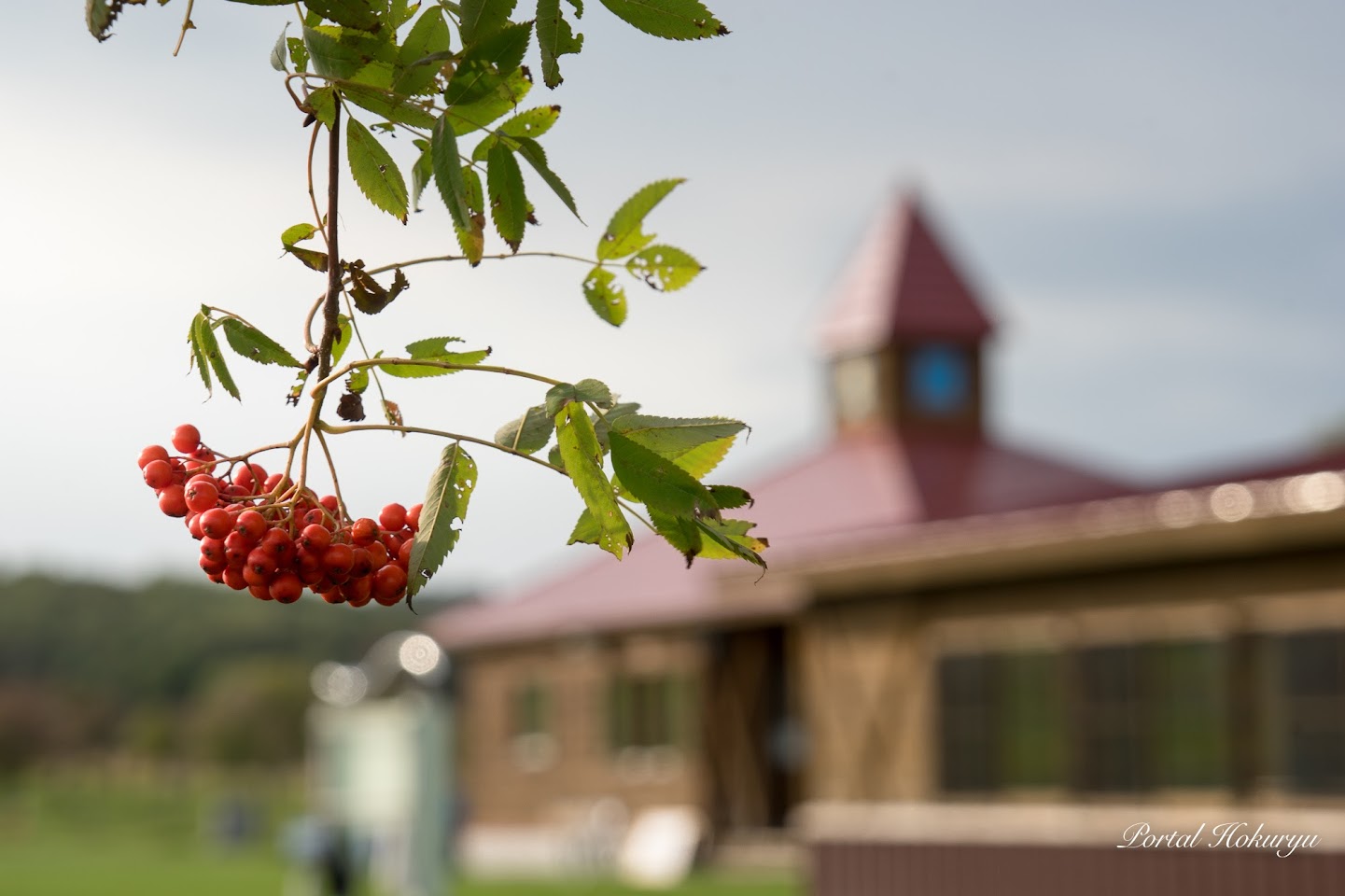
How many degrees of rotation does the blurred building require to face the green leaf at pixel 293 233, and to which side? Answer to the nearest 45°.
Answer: approximately 45° to its left

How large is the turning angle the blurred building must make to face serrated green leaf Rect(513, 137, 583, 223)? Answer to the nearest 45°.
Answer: approximately 45° to its left

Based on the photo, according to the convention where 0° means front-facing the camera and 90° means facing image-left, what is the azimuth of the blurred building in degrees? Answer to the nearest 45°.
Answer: approximately 45°

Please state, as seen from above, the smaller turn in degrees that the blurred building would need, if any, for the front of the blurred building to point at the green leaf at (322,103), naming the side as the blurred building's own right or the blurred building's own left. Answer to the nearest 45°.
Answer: approximately 45° to the blurred building's own left

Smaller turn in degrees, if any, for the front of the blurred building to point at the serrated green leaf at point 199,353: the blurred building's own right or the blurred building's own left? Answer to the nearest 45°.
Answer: approximately 45° to the blurred building's own left

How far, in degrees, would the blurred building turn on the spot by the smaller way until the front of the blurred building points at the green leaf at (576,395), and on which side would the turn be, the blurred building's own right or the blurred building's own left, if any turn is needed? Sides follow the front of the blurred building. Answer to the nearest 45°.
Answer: approximately 45° to the blurred building's own left

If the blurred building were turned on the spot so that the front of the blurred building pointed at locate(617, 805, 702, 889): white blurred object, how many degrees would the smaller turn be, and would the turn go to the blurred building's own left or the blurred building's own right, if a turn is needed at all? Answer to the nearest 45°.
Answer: approximately 90° to the blurred building's own right
